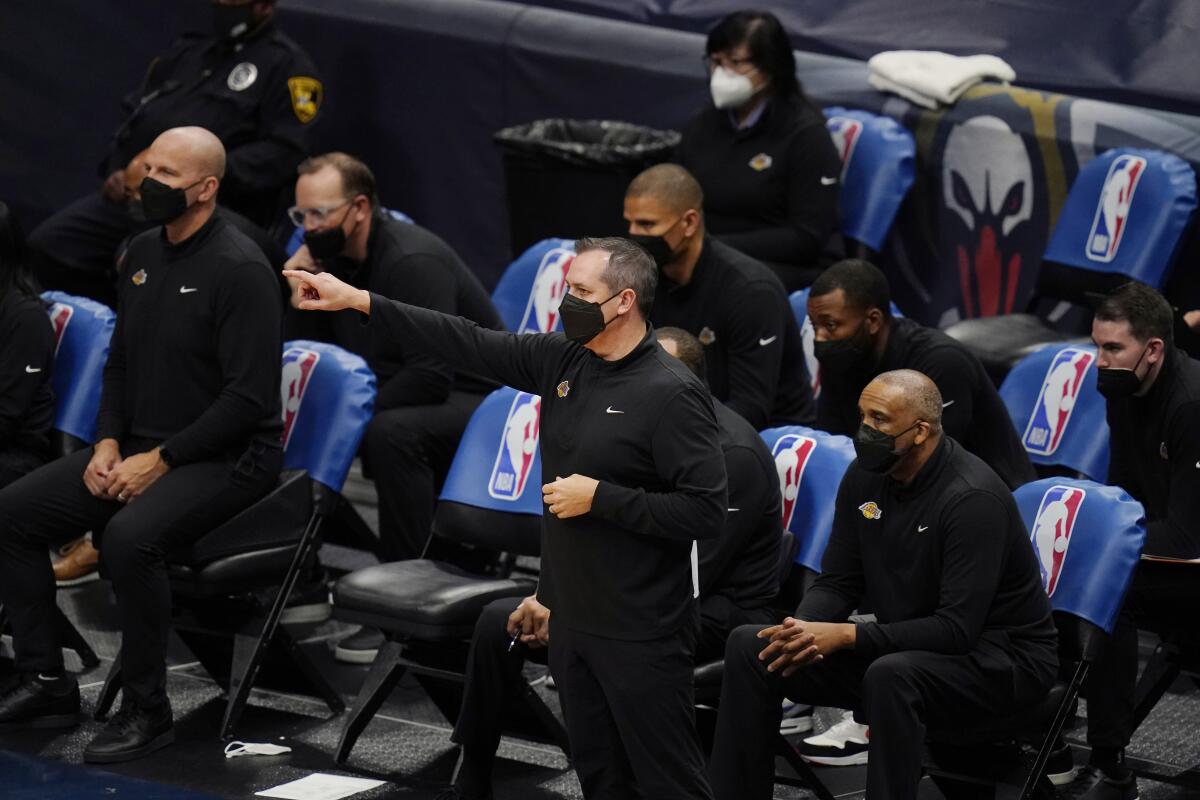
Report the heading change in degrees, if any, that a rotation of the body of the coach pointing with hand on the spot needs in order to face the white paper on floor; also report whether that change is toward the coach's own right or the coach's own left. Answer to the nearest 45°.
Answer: approximately 90° to the coach's own right

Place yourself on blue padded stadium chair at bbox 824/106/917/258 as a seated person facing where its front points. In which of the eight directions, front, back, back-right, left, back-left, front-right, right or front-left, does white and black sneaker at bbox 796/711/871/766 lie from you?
front-left

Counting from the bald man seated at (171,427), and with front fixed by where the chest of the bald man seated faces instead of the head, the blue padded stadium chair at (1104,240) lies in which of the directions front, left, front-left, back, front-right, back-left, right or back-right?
back-left

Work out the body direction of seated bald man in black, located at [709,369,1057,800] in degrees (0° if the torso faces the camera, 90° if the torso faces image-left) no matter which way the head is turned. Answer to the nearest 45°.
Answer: approximately 45°

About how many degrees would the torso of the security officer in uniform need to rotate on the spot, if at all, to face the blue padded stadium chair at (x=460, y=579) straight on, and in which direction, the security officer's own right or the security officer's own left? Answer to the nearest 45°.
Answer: approximately 45° to the security officer's own left

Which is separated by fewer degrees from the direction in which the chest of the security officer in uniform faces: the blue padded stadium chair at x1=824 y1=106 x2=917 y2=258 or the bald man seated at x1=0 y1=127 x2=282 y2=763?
the bald man seated

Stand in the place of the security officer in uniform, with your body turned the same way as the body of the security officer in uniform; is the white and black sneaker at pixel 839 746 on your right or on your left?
on your left

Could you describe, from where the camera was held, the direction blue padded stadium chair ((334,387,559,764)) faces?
facing the viewer and to the left of the viewer

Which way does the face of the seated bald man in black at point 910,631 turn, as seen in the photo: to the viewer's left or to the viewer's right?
to the viewer's left

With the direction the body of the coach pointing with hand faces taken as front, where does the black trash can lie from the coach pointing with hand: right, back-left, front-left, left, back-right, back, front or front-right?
back-right

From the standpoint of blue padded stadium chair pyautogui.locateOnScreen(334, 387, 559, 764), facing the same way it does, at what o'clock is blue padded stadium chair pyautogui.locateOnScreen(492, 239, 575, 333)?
blue padded stadium chair pyautogui.locateOnScreen(492, 239, 575, 333) is roughly at 5 o'clock from blue padded stadium chair pyautogui.locateOnScreen(334, 387, 559, 764).

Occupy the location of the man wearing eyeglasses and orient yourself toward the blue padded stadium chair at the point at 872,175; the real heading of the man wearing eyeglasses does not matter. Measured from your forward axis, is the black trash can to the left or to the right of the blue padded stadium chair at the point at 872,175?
left

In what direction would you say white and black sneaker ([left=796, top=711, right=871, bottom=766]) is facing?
to the viewer's left
